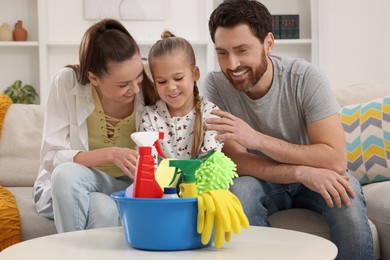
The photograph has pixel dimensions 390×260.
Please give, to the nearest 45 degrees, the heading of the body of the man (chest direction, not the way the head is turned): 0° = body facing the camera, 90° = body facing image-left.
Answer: approximately 45°

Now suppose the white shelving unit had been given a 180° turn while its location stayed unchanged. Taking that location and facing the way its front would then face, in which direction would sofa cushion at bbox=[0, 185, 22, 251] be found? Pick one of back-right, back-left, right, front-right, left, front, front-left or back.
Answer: back

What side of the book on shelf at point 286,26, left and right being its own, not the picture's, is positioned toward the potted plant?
right

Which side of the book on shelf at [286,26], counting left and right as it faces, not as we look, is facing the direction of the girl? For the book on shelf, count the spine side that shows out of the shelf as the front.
front

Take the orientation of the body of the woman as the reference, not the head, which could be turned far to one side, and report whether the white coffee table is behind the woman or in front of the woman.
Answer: in front

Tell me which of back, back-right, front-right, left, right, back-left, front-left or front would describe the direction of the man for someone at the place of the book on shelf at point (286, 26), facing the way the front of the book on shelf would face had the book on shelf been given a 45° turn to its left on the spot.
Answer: front-right

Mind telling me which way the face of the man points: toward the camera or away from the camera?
toward the camera

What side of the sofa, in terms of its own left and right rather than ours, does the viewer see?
front
